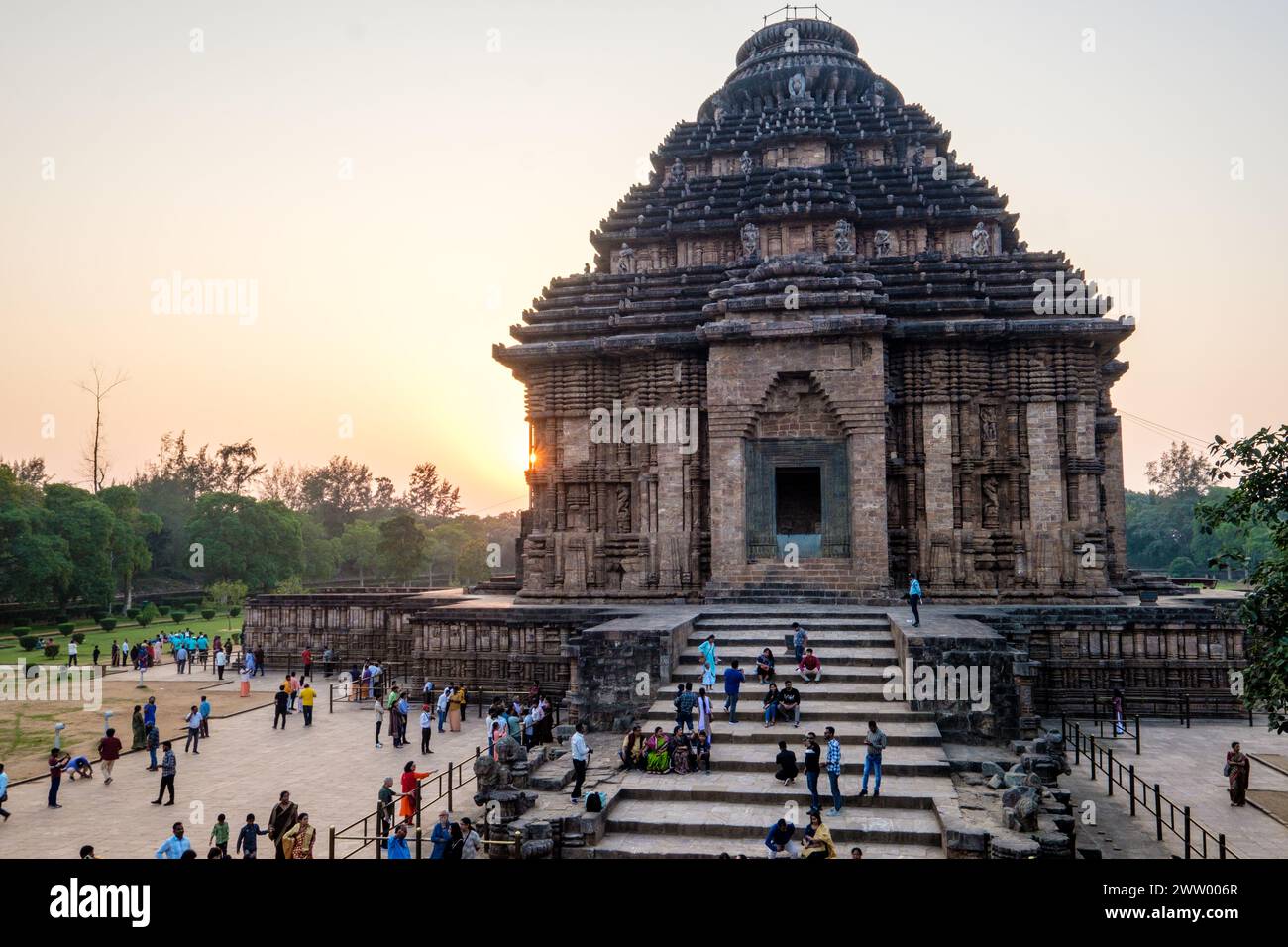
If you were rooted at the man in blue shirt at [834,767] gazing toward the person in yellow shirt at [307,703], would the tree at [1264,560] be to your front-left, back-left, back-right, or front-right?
back-right

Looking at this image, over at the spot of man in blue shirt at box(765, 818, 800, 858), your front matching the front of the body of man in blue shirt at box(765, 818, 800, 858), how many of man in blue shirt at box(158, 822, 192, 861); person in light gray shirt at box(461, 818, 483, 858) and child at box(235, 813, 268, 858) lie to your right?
3

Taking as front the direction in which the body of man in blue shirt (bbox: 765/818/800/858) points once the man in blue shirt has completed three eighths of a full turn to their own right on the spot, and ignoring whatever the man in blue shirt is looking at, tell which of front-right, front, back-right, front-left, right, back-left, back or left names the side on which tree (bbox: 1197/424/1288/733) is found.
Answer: back-right

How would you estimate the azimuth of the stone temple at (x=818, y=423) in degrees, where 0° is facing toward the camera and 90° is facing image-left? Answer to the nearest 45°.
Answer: approximately 0°

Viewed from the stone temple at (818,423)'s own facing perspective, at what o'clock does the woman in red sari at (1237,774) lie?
The woman in red sari is roughly at 11 o'clock from the stone temple.

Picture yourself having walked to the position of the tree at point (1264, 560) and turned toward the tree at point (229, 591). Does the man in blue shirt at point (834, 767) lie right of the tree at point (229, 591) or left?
left

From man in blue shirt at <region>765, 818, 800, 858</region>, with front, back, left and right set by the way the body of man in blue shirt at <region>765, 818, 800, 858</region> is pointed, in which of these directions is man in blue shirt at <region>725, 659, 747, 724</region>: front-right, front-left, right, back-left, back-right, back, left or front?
back

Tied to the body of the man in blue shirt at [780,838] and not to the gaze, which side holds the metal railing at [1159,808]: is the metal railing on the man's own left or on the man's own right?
on the man's own left

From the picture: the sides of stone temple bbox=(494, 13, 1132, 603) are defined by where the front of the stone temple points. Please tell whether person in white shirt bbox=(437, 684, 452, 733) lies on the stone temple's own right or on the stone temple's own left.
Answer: on the stone temple's own right

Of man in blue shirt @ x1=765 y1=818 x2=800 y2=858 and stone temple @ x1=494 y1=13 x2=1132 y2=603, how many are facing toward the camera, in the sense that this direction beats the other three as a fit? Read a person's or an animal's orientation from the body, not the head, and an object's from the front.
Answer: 2

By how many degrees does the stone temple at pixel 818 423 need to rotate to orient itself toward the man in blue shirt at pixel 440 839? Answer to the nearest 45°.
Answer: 0° — it already faces them

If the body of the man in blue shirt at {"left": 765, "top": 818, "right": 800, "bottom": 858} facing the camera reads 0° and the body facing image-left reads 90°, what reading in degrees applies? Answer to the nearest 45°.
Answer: approximately 0°
